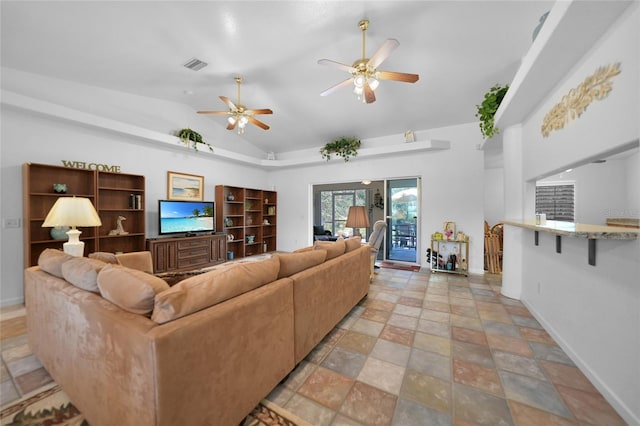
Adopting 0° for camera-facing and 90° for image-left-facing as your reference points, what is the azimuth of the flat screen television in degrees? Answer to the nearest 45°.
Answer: approximately 315°

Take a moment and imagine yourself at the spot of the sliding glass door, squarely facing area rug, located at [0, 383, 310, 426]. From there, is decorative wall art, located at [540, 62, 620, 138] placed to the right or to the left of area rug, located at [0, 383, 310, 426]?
left

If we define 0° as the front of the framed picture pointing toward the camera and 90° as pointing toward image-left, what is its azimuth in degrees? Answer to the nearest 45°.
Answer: approximately 315°

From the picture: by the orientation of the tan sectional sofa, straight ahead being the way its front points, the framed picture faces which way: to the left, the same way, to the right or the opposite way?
the opposite way

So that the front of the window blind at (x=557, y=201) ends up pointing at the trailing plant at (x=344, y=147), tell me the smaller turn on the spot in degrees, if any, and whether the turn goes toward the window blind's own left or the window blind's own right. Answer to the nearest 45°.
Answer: approximately 90° to the window blind's own right

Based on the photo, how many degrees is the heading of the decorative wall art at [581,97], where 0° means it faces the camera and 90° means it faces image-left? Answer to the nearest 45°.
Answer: approximately 45°

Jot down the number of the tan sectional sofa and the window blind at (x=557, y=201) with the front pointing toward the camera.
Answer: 1

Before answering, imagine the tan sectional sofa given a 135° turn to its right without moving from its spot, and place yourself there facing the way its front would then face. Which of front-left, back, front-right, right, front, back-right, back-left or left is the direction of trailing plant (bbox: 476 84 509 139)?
front

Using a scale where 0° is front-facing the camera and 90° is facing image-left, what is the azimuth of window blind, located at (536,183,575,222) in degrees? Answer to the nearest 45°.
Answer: approximately 0°
